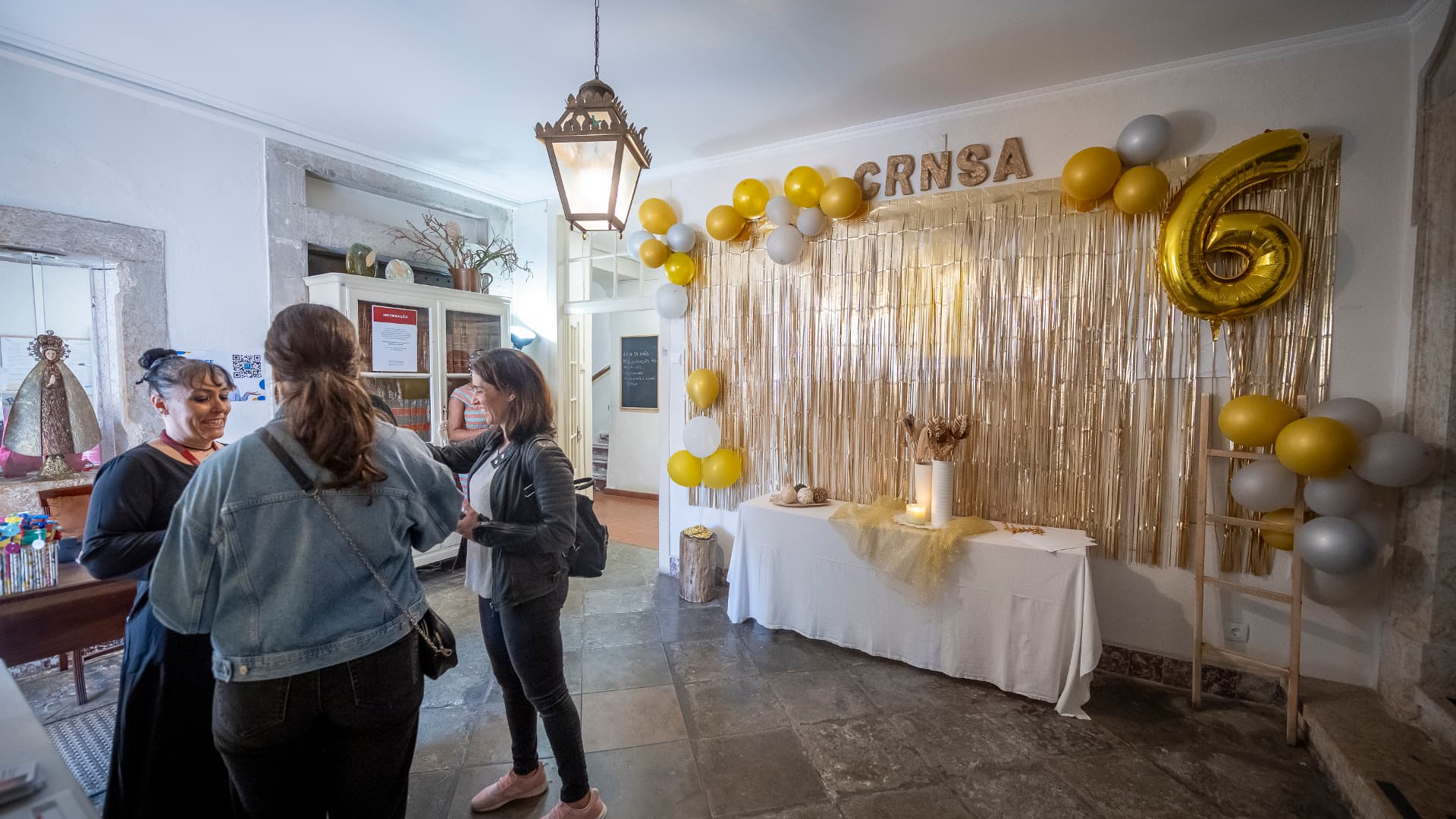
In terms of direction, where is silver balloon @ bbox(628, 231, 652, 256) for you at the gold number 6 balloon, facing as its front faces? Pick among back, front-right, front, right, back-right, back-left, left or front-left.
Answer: right

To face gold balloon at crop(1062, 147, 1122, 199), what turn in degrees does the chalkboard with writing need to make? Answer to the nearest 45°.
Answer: approximately 45° to its left

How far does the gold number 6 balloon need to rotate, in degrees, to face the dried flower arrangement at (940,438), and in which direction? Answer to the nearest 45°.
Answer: approximately 90° to its right

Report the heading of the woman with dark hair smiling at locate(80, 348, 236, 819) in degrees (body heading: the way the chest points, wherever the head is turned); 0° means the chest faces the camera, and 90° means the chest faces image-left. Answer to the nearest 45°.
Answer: approximately 315°

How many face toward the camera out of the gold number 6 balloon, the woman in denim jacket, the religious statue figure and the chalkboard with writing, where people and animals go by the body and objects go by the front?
3

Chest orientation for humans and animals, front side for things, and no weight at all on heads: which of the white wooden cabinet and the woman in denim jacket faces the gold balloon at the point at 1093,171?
the white wooden cabinet

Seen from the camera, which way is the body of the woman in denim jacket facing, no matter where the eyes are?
away from the camera

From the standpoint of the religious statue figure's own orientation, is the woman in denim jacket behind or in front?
in front

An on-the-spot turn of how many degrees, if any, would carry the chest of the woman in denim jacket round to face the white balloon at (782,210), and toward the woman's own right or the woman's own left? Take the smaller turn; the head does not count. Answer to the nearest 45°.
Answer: approximately 45° to the woman's own right

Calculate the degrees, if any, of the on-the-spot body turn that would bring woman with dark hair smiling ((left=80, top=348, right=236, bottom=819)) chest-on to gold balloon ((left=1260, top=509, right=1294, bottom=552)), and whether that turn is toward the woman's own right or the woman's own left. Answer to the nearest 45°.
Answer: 0° — they already face it

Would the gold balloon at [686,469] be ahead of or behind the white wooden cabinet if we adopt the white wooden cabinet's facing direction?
ahead

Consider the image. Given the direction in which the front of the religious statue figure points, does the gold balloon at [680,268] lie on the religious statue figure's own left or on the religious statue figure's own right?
on the religious statue figure's own left

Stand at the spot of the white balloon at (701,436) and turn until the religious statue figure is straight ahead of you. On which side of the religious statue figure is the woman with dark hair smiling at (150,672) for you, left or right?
left

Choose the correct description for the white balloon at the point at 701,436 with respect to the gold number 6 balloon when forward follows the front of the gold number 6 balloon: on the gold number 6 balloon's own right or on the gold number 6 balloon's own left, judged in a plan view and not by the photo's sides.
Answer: on the gold number 6 balloon's own right

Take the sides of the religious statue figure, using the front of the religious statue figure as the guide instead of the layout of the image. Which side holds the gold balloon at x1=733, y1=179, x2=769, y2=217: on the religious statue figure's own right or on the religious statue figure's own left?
on the religious statue figure's own left
